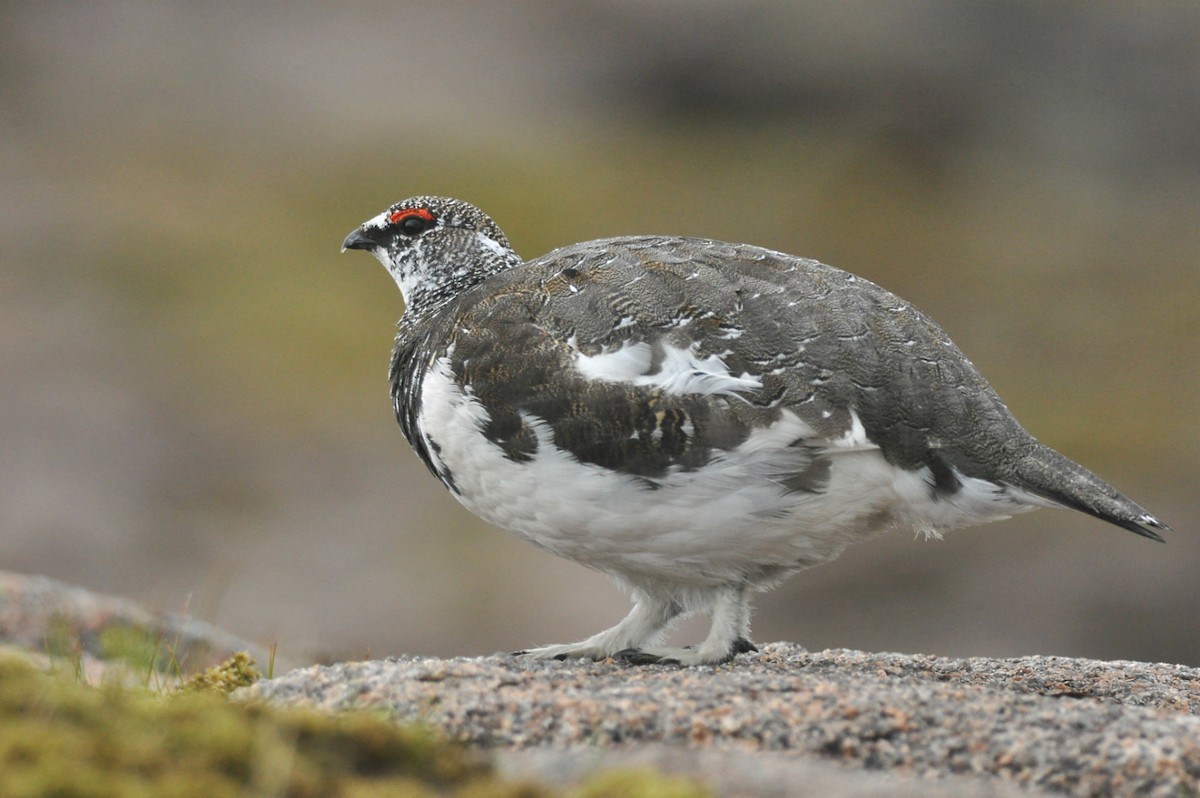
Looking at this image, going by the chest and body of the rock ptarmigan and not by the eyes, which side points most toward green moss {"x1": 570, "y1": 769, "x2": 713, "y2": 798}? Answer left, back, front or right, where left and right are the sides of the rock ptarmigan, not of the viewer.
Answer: left

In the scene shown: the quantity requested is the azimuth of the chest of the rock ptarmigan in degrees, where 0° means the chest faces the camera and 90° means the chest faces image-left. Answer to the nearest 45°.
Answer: approximately 90°

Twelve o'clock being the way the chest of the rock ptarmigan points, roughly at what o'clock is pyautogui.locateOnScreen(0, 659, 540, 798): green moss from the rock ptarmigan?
The green moss is roughly at 10 o'clock from the rock ptarmigan.
